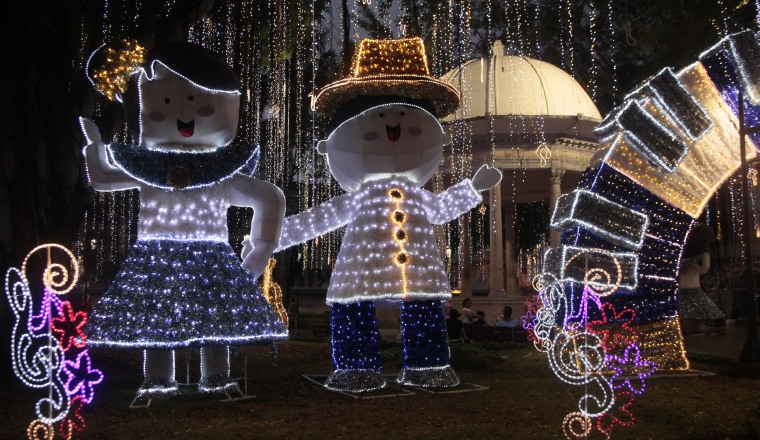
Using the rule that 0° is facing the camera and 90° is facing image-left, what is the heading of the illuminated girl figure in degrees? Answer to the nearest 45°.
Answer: approximately 0°

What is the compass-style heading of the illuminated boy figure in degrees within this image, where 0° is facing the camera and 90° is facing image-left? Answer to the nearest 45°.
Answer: approximately 0°

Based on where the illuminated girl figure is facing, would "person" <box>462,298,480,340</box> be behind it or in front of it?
behind

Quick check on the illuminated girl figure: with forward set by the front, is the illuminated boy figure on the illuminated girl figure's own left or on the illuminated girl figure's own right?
on the illuminated girl figure's own left

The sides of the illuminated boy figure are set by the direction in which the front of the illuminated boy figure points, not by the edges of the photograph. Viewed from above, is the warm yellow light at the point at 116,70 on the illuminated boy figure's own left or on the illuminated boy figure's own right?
on the illuminated boy figure's own right

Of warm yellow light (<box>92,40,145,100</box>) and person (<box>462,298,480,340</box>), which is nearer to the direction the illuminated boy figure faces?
the warm yellow light

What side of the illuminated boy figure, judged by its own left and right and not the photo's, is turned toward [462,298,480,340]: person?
back

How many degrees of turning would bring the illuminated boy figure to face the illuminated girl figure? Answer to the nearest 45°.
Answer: approximately 45° to its right

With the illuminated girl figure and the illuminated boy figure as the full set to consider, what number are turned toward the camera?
2
